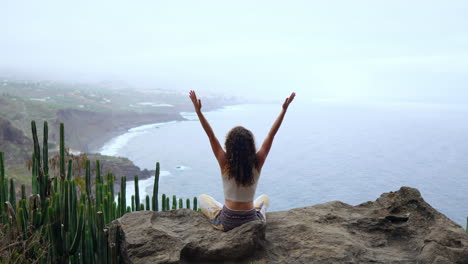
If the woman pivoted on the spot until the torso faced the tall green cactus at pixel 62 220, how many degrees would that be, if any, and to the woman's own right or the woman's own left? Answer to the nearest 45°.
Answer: approximately 90° to the woman's own left

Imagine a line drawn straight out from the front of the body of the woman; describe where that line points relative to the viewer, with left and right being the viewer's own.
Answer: facing away from the viewer

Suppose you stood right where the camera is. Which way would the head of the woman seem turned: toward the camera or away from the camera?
away from the camera
